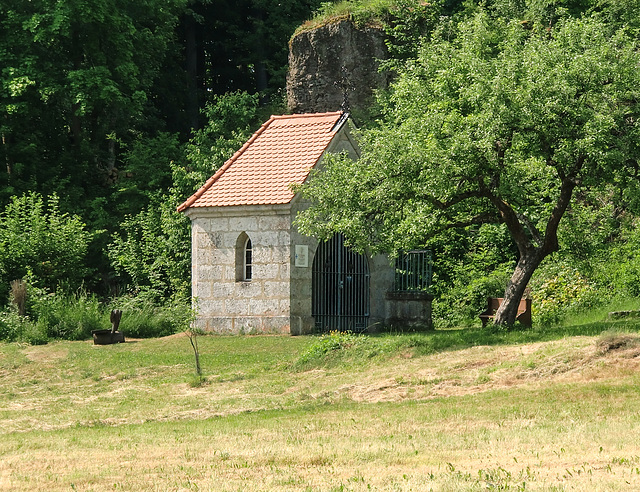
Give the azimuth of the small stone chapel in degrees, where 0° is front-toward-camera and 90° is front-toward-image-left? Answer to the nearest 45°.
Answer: approximately 315°

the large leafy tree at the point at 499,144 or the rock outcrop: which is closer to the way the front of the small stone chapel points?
the large leafy tree

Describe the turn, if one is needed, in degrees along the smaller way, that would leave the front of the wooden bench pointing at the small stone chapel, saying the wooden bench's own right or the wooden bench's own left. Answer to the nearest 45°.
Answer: approximately 45° to the wooden bench's own right

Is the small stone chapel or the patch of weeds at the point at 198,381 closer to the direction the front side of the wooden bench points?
the patch of weeds

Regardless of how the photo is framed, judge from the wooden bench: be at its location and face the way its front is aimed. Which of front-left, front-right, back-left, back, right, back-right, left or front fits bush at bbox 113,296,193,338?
front-right

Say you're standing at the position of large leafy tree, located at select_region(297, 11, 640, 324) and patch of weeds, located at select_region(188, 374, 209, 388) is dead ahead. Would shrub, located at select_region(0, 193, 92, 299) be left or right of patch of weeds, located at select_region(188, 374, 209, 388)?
right

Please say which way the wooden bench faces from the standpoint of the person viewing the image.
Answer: facing the viewer and to the left of the viewer

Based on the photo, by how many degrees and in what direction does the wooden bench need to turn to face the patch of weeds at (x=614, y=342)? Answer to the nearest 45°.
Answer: approximately 45° to its left

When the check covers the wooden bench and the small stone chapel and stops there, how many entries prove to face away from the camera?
0

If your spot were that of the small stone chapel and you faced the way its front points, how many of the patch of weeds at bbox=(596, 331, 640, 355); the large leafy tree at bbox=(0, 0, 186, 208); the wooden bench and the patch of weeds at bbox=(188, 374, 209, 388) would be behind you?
1
